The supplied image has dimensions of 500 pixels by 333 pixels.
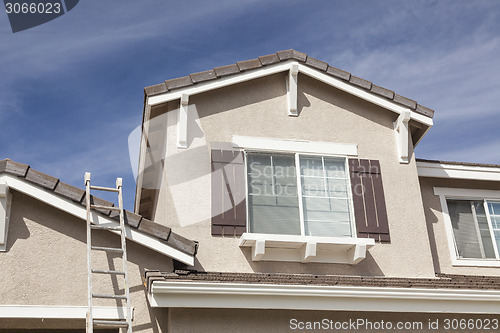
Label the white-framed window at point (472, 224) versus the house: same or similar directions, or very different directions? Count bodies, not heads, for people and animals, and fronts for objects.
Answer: same or similar directions

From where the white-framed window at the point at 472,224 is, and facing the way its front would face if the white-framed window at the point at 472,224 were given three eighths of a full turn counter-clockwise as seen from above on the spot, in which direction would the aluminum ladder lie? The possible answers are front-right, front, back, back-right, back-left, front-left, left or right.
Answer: back

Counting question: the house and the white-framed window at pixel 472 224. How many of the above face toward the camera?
2

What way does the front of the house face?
toward the camera

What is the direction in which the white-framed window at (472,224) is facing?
toward the camera
